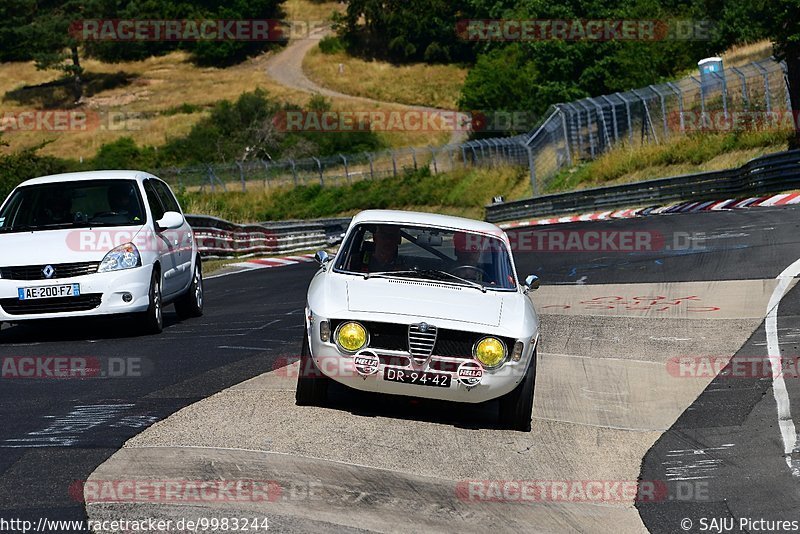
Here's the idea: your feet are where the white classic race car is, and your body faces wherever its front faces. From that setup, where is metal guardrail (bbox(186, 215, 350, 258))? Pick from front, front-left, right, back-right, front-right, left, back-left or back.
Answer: back

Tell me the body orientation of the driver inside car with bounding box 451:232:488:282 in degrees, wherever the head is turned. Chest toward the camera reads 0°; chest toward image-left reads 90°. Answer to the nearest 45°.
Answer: approximately 0°

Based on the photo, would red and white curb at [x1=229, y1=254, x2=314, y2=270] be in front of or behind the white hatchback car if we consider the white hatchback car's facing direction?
behind

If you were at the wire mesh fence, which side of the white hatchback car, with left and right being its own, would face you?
back

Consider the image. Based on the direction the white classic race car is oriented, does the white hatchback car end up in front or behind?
behind

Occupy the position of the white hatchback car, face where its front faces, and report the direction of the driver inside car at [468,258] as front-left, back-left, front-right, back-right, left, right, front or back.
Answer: left

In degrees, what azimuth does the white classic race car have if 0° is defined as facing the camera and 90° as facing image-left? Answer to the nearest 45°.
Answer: approximately 0°

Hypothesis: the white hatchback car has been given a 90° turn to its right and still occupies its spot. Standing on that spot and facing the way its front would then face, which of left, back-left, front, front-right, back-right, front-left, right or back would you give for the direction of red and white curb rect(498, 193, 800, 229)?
right

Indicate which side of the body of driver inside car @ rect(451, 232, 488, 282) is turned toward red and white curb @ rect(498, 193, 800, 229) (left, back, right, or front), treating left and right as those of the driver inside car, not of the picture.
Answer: back

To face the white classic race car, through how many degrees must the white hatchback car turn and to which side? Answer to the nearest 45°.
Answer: approximately 90° to its left

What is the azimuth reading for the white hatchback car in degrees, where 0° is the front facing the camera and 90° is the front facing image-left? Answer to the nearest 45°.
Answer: approximately 45°

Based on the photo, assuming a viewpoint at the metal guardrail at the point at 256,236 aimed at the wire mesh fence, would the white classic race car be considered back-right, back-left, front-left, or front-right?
back-right
